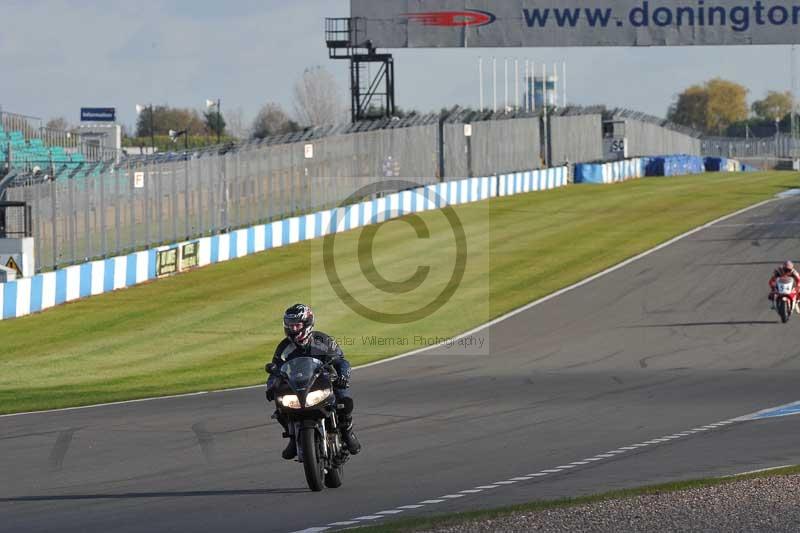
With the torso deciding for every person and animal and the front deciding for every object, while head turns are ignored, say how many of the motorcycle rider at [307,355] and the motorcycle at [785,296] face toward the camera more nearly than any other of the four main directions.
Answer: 2

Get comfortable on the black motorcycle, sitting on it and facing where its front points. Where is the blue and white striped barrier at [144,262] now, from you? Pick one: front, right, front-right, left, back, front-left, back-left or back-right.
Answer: back

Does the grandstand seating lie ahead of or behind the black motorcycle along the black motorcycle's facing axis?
behind

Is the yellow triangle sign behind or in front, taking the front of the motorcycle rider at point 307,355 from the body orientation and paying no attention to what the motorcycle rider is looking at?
behind

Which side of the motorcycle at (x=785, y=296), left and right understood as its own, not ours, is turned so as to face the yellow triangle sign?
right

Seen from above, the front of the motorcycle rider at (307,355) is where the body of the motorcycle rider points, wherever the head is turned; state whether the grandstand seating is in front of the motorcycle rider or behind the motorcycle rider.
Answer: behind
